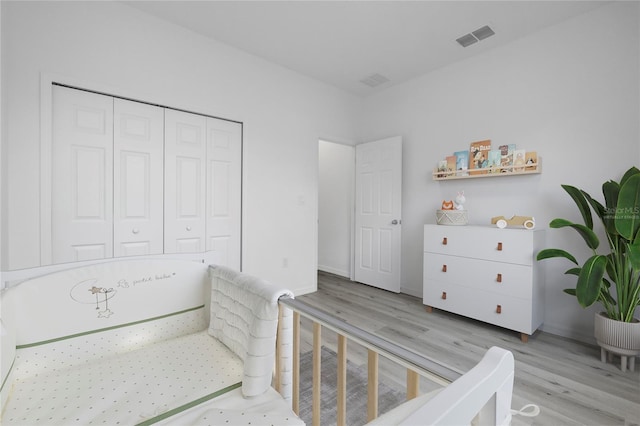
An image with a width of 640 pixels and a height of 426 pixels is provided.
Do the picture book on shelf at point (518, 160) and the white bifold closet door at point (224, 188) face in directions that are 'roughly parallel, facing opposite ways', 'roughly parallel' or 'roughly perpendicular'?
roughly perpendicular

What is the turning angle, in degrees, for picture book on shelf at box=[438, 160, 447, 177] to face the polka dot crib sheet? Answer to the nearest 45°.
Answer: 0° — it already faces it

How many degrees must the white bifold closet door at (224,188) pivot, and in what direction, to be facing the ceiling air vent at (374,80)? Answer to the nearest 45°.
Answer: approximately 45° to its left

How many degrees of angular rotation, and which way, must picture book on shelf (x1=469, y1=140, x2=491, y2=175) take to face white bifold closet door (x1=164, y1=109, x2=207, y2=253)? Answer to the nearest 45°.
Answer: approximately 45° to its right

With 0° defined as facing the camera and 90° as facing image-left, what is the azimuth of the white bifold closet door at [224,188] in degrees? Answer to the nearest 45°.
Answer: approximately 315°

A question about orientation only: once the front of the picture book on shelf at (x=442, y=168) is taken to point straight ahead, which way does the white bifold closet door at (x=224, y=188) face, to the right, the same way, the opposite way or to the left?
to the left

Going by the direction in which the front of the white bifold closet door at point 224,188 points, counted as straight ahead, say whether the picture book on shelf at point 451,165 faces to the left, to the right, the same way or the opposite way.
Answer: to the right

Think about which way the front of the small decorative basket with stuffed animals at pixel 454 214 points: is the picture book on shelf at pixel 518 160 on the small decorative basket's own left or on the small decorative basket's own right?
on the small decorative basket's own left

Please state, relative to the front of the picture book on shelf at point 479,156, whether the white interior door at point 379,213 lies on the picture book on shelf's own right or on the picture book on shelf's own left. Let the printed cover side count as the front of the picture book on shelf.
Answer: on the picture book on shelf's own right

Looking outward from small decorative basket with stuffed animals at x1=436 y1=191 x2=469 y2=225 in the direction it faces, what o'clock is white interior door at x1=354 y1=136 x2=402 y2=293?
The white interior door is roughly at 4 o'clock from the small decorative basket with stuffed animals.

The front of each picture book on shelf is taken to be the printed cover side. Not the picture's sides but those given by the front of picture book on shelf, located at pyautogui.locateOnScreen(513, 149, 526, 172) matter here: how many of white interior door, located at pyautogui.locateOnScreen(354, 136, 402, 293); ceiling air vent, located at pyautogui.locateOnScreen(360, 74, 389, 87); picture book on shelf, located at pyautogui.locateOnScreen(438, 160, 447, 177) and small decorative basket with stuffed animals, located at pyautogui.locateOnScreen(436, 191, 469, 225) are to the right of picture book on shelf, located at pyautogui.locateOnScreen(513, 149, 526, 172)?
4
